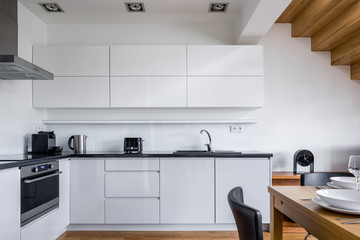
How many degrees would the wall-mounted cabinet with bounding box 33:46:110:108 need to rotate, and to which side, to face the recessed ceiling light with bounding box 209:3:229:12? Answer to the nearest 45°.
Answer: approximately 45° to its left

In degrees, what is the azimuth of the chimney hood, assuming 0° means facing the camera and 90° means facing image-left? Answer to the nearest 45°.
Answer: approximately 315°

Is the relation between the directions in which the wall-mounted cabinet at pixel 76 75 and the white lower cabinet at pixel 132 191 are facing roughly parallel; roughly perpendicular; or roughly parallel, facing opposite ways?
roughly parallel

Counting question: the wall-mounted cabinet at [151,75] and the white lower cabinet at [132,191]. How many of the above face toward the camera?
2

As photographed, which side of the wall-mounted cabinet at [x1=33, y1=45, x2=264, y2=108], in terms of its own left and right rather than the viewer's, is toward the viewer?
front

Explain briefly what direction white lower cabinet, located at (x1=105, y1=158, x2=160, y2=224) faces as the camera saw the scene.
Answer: facing the viewer

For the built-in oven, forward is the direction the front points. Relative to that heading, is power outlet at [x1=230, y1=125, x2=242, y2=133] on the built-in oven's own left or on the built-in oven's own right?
on the built-in oven's own left

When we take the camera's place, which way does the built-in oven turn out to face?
facing the viewer and to the right of the viewer

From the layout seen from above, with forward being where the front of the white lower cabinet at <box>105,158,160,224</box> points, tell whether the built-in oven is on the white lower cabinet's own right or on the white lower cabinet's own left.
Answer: on the white lower cabinet's own right

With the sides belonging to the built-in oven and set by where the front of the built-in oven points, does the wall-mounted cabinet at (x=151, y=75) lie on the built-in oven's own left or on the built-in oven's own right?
on the built-in oven's own left
